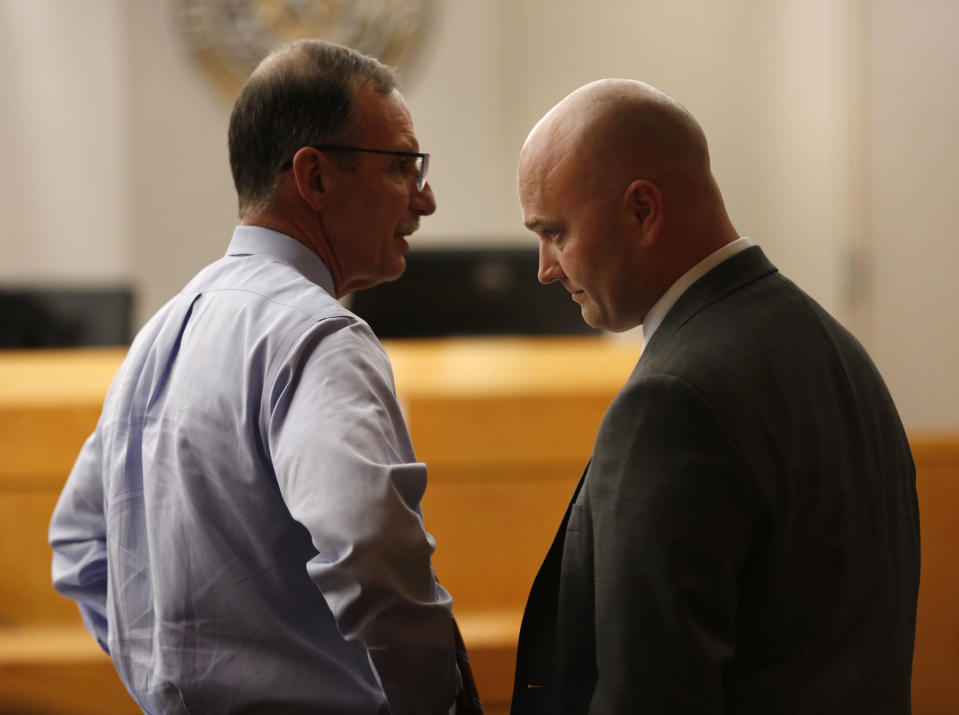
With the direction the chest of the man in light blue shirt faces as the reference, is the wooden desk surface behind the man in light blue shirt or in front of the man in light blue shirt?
in front

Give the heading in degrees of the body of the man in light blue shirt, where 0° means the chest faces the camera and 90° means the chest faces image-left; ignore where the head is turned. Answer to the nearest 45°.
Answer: approximately 225°

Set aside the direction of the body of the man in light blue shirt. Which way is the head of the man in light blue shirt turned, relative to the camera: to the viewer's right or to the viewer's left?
to the viewer's right

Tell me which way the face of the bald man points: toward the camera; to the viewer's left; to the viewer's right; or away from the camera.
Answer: to the viewer's left
